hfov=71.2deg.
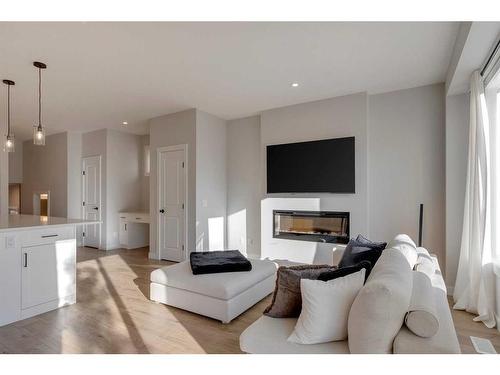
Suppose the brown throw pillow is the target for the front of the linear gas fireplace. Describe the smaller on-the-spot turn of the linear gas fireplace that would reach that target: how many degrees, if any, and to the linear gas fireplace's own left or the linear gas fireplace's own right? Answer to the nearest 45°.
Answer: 0° — it already faces it

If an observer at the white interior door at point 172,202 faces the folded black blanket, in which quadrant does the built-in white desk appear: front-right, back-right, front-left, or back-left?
back-right

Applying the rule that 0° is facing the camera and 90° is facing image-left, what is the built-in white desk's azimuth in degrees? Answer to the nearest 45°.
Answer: approximately 0°

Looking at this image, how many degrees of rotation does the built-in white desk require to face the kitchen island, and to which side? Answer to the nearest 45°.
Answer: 0° — it already faces it

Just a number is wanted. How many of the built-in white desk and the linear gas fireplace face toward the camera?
2

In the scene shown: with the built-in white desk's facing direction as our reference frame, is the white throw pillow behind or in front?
in front

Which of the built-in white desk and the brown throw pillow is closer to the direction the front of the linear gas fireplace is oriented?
the brown throw pillow

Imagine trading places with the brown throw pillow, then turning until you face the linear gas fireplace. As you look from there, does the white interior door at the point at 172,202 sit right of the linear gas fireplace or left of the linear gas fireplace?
left
